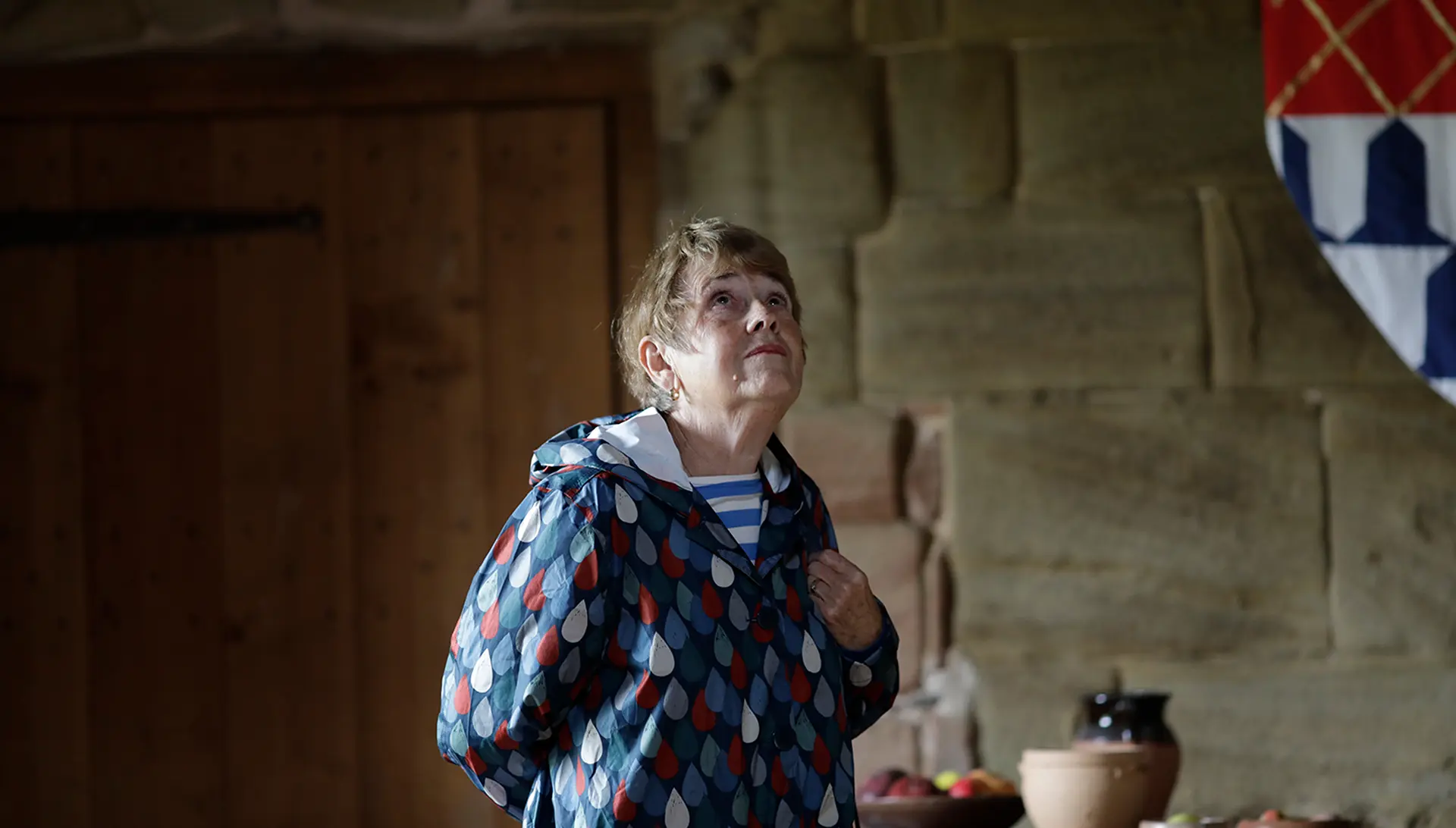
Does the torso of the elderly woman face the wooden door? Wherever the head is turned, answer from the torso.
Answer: no

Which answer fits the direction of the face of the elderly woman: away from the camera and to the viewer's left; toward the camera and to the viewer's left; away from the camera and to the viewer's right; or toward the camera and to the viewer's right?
toward the camera and to the viewer's right

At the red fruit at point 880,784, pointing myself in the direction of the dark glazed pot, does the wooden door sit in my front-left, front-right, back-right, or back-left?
back-left

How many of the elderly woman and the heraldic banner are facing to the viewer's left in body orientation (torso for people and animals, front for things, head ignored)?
0

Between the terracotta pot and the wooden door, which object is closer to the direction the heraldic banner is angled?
the terracotta pot

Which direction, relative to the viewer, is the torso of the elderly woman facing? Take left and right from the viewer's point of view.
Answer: facing the viewer and to the right of the viewer

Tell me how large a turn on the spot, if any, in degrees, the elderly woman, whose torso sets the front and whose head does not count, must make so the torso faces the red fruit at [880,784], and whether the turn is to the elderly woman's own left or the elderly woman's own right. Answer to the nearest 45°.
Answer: approximately 135° to the elderly woman's own left

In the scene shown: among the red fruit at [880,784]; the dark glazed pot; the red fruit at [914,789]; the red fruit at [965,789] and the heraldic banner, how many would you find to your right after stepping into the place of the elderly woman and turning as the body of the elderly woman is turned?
0

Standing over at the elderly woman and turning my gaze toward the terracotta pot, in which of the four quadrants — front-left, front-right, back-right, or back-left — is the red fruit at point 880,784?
front-left

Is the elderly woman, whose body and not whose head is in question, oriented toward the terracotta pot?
no

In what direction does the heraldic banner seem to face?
toward the camera

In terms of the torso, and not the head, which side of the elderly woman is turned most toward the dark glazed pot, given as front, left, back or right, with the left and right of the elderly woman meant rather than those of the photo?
left
